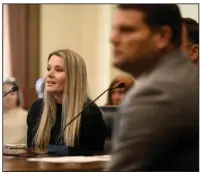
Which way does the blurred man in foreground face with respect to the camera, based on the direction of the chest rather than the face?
to the viewer's left

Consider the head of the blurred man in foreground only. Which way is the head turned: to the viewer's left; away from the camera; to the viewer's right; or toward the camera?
to the viewer's left
